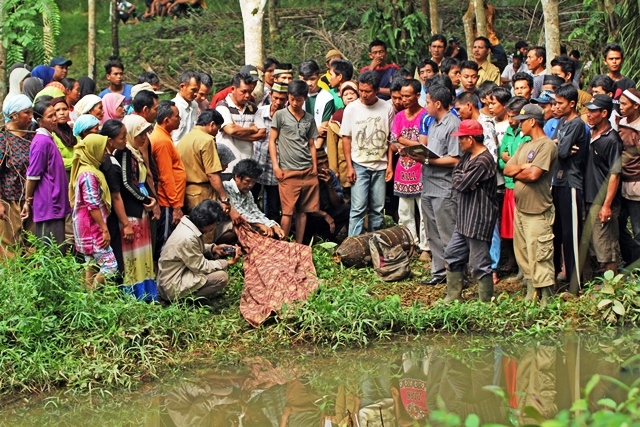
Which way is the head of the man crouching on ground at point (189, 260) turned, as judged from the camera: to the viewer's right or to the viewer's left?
to the viewer's right

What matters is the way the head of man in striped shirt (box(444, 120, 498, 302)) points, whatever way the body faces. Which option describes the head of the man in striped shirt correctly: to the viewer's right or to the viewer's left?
to the viewer's left

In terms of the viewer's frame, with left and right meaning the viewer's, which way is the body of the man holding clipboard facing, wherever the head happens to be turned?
facing to the left of the viewer

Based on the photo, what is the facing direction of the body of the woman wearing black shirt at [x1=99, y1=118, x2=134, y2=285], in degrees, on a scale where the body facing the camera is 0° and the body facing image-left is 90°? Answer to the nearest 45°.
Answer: approximately 270°

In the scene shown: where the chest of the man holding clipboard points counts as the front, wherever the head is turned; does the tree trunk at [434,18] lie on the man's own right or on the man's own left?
on the man's own right

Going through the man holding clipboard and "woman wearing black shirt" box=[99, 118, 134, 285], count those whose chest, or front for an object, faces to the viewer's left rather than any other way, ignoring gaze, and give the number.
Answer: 1
